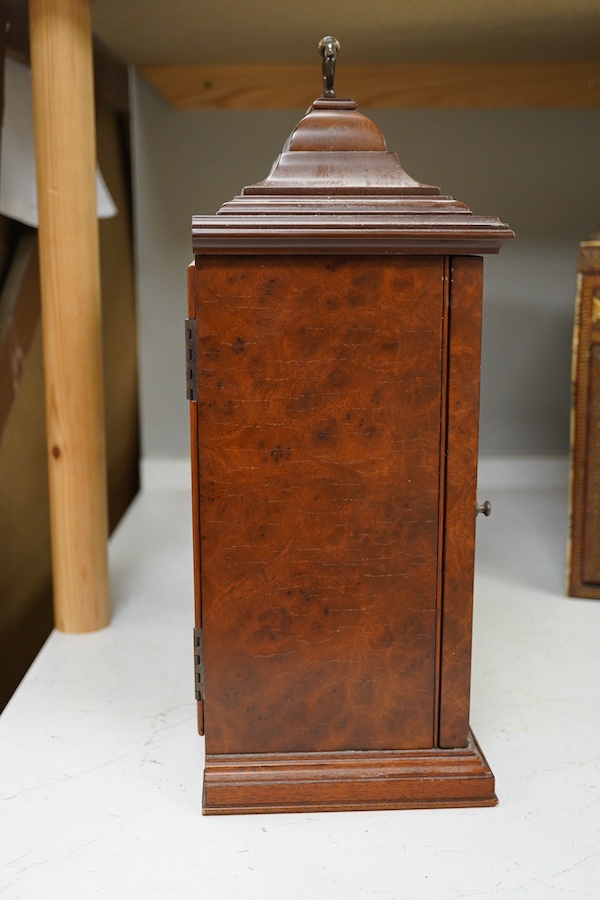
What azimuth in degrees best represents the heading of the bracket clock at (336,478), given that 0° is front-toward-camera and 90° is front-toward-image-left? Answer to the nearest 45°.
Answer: approximately 270°

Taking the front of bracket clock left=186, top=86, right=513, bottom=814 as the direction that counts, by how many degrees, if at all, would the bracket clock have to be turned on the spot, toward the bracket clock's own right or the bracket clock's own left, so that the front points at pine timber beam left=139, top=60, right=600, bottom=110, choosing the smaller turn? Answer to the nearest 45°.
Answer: approximately 90° to the bracket clock's own left

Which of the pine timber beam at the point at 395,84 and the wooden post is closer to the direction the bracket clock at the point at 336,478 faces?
the pine timber beam

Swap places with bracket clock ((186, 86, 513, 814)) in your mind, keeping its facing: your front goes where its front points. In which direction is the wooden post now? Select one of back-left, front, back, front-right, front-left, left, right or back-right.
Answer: back-left
